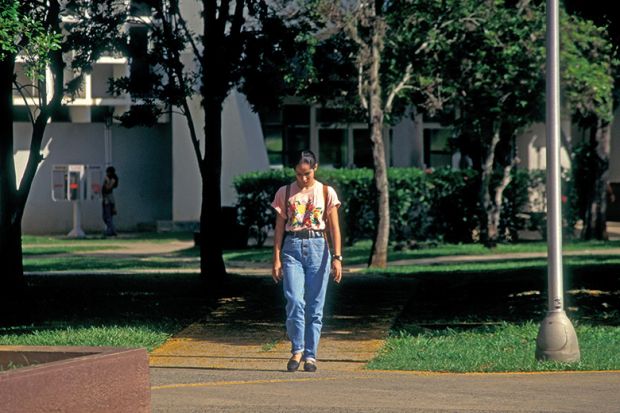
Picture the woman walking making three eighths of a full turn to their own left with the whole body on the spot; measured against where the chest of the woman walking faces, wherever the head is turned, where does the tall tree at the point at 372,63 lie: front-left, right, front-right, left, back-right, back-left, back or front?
front-left

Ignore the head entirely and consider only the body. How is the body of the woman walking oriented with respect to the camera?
toward the camera

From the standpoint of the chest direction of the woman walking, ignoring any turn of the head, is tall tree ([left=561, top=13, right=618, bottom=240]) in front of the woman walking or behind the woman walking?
behind

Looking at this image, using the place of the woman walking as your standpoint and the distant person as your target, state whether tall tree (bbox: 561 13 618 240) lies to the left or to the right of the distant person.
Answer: right

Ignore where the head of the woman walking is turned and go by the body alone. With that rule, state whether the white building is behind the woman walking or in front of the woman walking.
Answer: behind

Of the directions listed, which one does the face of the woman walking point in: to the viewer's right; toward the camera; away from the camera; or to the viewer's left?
toward the camera

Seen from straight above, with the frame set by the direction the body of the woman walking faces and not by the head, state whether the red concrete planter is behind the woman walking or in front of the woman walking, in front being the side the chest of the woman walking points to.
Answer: in front

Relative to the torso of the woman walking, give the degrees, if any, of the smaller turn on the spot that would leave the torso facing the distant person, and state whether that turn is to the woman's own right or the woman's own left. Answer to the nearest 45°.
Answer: approximately 180°

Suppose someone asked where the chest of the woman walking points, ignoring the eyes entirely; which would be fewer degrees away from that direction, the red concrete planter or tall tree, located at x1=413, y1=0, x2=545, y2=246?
the red concrete planter

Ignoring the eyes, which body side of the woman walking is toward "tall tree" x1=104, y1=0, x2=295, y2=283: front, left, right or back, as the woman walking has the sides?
back

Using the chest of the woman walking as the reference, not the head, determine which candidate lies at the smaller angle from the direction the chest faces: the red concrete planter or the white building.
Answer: the red concrete planter

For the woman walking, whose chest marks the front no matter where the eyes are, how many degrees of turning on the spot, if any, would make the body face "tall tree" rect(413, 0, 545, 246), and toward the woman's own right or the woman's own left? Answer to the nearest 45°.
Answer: approximately 180°
